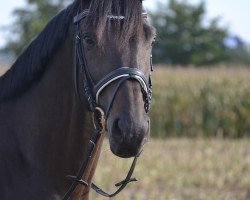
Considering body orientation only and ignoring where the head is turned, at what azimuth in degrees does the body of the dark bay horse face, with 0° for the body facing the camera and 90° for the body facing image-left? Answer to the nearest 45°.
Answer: approximately 315°

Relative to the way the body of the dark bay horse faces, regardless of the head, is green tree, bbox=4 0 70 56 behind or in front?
behind

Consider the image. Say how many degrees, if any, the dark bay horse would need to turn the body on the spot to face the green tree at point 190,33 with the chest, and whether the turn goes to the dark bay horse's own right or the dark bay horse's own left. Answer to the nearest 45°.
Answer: approximately 135° to the dark bay horse's own left
